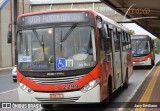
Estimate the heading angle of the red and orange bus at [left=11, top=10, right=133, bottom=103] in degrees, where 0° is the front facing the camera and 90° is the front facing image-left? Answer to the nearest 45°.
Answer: approximately 45°

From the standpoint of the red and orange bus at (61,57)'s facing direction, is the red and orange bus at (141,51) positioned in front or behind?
behind
